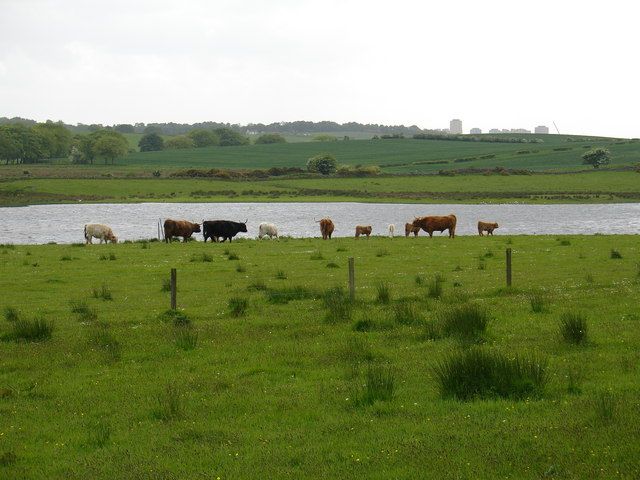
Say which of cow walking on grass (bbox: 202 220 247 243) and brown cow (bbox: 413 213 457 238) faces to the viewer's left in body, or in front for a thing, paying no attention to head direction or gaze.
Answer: the brown cow

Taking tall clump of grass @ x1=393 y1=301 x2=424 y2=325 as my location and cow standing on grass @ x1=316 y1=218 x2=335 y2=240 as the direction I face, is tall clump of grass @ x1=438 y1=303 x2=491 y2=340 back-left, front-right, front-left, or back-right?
back-right

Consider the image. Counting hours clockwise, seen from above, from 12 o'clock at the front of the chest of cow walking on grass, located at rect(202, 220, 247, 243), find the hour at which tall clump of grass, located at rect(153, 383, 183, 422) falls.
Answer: The tall clump of grass is roughly at 3 o'clock from the cow walking on grass.

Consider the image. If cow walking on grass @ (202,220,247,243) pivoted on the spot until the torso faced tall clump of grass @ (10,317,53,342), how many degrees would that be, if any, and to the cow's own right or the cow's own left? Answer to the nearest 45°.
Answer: approximately 90° to the cow's own right

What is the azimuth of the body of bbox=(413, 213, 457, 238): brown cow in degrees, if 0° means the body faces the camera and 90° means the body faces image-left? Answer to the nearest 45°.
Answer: approximately 90°

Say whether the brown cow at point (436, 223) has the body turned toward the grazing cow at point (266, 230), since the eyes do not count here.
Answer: yes

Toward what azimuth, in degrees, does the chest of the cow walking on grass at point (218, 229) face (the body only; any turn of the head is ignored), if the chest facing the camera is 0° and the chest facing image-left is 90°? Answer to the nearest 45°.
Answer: approximately 270°
